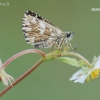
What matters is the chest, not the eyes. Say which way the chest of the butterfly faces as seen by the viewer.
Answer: to the viewer's right
